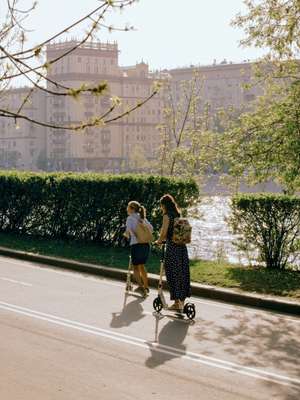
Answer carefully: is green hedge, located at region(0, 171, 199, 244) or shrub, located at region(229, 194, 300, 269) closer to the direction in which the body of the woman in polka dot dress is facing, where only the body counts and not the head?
the green hedge

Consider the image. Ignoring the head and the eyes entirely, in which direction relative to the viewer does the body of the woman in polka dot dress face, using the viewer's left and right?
facing to the left of the viewer
